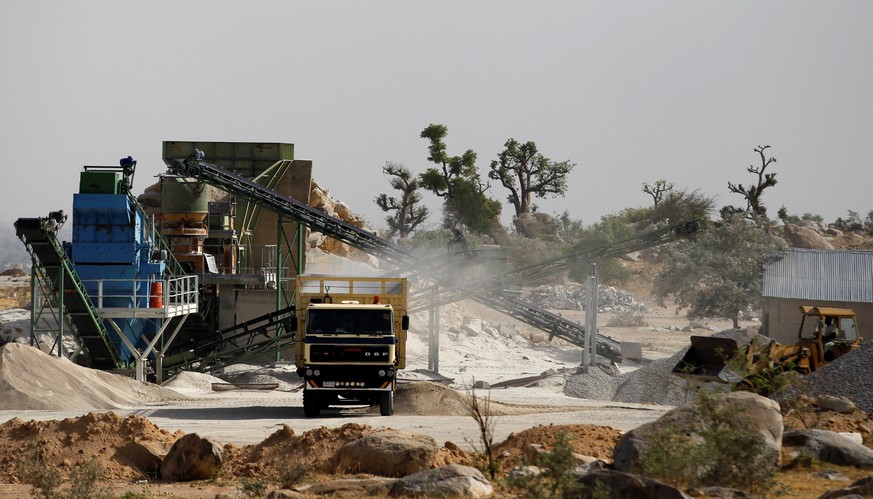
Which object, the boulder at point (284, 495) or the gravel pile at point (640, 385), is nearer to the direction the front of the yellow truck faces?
the boulder

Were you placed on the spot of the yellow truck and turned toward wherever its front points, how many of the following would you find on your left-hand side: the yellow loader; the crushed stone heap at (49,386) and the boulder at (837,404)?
2

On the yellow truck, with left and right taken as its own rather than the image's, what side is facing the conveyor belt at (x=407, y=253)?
back

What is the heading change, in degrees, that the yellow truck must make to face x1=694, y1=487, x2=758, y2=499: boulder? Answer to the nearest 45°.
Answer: approximately 45° to its left

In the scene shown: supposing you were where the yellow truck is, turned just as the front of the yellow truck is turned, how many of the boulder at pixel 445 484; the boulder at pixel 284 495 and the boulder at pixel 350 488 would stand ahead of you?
3

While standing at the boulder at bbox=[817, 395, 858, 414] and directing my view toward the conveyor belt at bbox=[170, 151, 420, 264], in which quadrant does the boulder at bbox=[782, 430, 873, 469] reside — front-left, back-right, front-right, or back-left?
back-left

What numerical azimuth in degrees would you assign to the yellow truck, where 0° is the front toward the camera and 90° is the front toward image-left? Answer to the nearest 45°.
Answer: approximately 0°

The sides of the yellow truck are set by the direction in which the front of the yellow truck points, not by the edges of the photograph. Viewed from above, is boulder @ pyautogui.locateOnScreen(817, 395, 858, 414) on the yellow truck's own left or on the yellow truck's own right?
on the yellow truck's own left

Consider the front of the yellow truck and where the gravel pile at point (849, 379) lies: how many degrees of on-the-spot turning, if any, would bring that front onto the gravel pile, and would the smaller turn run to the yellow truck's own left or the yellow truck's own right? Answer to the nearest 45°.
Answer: approximately 90° to the yellow truck's own left

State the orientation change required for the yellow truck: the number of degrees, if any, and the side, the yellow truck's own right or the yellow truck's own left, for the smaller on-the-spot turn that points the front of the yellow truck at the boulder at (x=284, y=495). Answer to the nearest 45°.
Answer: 0° — it already faces it

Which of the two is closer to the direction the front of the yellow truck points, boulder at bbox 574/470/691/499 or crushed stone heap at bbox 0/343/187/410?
the boulder

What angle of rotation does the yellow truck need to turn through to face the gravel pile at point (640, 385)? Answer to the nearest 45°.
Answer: approximately 135° to its left

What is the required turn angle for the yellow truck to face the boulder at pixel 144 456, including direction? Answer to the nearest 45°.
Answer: approximately 45° to its right
